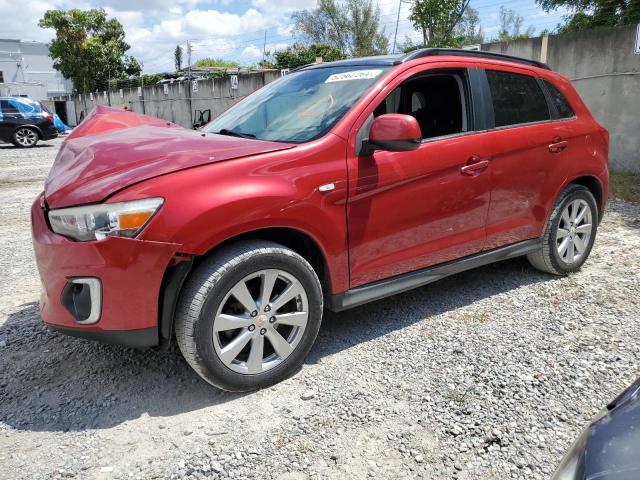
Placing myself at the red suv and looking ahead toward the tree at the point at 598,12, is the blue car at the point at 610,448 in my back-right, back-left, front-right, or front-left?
back-right

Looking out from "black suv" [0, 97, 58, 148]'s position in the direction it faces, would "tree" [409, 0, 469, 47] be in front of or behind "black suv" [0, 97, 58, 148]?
behind

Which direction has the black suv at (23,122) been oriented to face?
to the viewer's left

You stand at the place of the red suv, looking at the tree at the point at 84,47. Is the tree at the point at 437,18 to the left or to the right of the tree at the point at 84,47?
right
